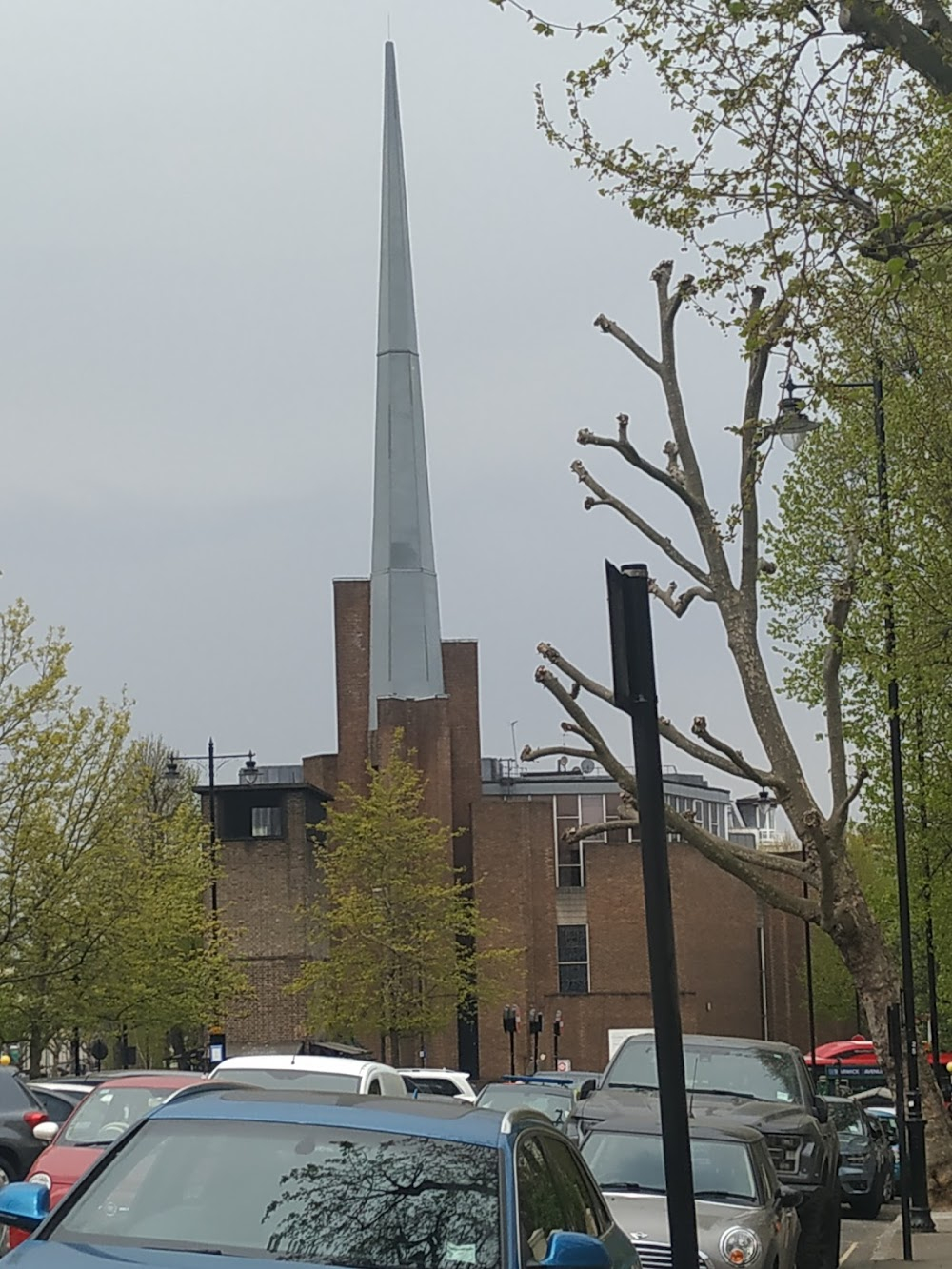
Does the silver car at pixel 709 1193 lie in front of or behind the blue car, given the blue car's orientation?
behind

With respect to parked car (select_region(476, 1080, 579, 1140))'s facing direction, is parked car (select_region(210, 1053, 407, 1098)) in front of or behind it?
in front

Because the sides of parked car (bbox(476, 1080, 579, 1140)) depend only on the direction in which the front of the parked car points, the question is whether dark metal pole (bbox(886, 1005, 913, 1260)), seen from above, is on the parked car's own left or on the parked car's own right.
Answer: on the parked car's own left

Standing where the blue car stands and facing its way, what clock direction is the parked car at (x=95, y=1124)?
The parked car is roughly at 4 o'clock from the blue car.

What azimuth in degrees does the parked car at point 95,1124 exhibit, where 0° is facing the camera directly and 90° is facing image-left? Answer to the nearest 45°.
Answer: approximately 45°

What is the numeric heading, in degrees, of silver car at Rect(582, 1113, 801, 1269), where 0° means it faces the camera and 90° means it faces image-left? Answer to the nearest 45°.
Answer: approximately 45°

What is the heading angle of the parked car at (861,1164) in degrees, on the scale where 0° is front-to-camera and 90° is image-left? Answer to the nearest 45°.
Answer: approximately 45°

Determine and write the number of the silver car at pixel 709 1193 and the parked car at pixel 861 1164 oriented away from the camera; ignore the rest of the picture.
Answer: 0

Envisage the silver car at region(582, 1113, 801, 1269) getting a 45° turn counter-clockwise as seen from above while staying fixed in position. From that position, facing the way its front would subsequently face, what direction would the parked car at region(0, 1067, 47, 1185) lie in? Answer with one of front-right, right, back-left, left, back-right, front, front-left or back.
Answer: back-right

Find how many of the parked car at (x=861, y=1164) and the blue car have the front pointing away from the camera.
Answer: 0

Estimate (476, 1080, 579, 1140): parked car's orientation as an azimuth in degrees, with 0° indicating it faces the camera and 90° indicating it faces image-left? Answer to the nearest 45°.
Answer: approximately 45°

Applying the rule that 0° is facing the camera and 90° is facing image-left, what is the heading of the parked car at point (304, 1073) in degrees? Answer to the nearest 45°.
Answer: approximately 45°
